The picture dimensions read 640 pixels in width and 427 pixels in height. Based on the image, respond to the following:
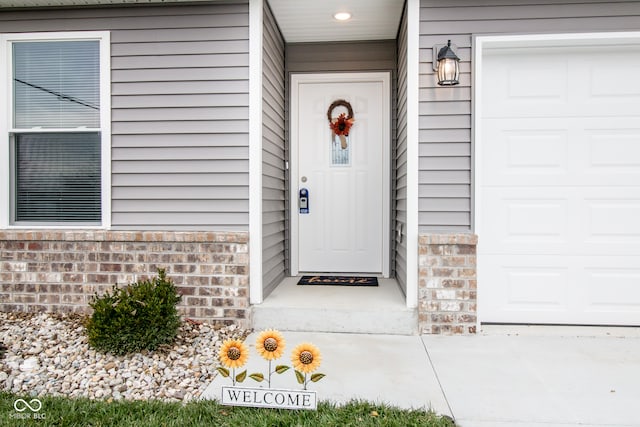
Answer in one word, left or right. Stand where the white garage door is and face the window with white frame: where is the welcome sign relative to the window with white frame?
left

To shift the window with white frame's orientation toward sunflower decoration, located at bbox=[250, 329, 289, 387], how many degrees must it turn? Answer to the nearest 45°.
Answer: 0° — it already faces it

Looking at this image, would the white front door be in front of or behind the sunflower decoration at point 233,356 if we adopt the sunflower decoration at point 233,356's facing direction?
behind

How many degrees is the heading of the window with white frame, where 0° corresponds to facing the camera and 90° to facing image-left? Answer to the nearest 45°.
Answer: approximately 0°
